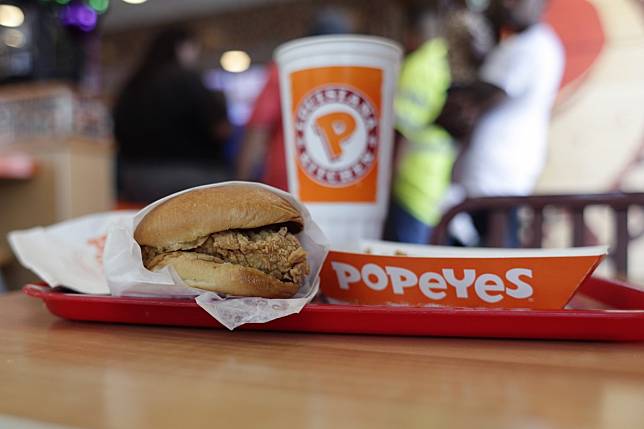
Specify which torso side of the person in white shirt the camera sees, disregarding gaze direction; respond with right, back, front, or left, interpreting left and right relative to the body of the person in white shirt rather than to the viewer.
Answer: left

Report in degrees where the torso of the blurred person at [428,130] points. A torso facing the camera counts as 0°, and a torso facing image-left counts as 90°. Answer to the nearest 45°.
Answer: approximately 270°

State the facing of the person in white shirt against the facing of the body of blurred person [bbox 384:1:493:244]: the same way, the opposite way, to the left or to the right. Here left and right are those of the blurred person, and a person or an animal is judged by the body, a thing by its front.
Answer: the opposite way

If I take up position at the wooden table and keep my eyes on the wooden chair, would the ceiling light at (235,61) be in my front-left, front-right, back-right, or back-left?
front-left

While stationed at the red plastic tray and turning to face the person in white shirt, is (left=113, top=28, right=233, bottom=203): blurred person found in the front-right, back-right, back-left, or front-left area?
front-left

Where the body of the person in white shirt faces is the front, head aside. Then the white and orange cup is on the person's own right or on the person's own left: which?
on the person's own left

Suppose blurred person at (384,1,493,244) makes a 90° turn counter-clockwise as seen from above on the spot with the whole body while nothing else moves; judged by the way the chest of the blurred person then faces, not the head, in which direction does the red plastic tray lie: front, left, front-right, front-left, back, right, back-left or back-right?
back

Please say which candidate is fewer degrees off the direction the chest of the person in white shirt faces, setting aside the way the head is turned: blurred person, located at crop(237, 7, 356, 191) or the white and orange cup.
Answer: the blurred person

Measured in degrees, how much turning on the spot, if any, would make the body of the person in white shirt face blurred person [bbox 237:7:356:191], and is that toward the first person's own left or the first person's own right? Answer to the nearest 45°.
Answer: approximately 45° to the first person's own left

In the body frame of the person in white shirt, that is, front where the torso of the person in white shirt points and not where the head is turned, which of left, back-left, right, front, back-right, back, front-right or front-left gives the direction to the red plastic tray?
left

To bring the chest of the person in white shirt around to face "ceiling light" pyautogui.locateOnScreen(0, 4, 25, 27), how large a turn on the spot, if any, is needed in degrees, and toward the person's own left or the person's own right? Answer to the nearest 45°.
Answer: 0° — they already face it
